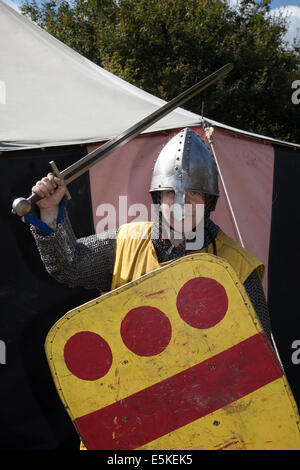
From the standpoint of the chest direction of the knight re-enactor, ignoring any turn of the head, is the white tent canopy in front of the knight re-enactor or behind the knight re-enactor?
behind

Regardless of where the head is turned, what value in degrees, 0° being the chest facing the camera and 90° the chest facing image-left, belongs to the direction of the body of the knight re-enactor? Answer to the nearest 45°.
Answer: approximately 0°
